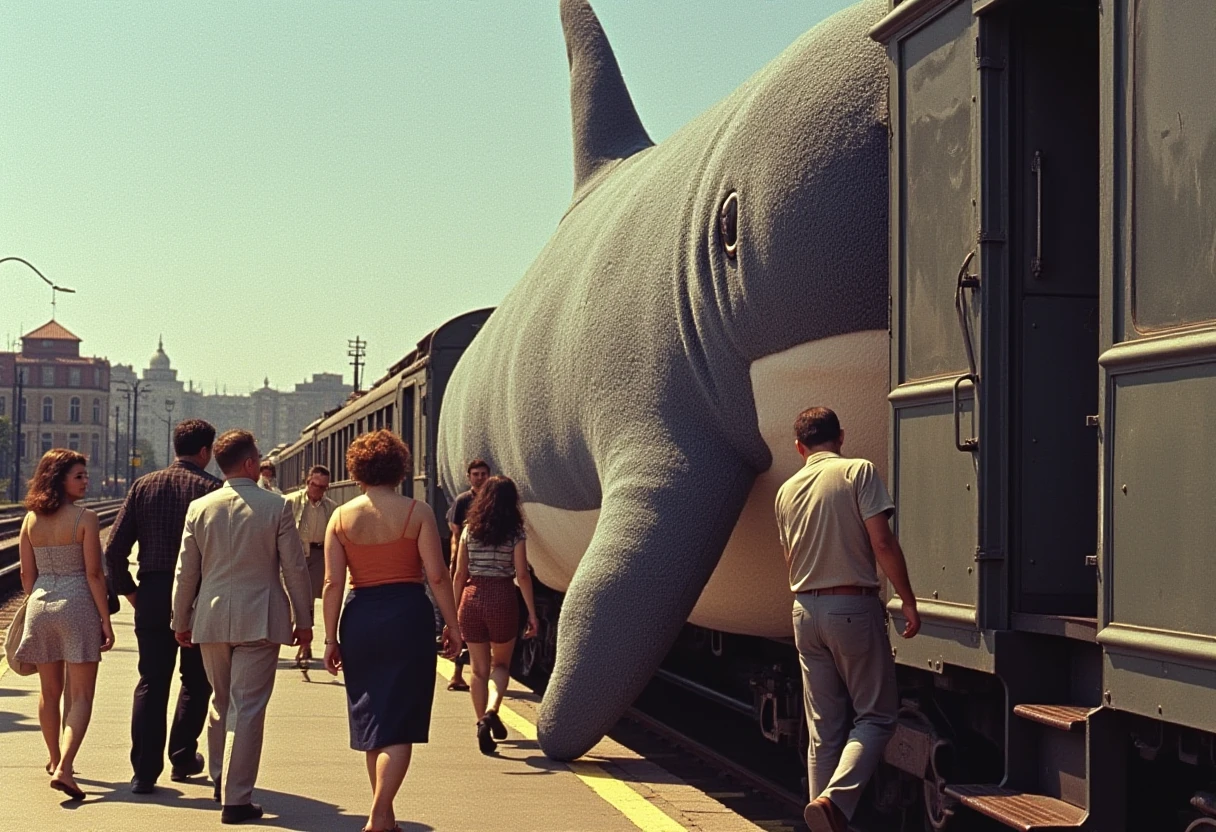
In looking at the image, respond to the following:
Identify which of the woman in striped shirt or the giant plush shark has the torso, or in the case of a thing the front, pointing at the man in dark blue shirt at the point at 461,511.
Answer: the woman in striped shirt

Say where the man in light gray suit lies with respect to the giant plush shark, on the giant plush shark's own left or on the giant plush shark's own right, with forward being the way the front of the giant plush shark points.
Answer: on the giant plush shark's own right

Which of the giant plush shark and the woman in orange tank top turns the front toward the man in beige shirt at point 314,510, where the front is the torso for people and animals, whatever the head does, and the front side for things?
the woman in orange tank top

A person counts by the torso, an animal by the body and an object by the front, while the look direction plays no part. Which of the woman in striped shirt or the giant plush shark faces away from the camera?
the woman in striped shirt

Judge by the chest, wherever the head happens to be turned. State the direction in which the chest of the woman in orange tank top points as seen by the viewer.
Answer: away from the camera

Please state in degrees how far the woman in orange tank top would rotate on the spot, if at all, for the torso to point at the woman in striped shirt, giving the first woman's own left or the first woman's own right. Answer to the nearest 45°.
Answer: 0° — they already face them

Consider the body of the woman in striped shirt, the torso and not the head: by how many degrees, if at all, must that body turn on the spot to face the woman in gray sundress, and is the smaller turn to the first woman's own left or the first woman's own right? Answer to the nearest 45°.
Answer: approximately 135° to the first woman's own left

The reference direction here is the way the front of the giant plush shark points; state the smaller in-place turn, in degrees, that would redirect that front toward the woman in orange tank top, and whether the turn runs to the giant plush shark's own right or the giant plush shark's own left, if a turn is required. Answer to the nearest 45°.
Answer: approximately 90° to the giant plush shark's own right

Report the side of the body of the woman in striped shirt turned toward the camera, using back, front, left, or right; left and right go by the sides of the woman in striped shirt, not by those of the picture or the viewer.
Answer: back

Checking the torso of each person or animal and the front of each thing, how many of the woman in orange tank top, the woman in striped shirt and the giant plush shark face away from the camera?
2

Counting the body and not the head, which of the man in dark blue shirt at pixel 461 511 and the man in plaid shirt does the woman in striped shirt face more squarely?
the man in dark blue shirt

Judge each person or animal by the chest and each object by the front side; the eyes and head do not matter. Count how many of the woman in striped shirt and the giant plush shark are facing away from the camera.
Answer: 1

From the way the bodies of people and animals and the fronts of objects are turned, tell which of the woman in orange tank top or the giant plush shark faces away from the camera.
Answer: the woman in orange tank top
